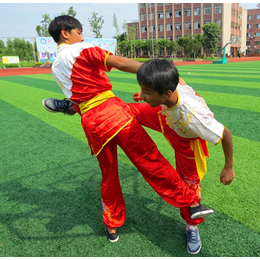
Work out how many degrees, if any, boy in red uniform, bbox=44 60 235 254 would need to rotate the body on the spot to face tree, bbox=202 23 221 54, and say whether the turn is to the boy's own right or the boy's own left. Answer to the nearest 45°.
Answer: approximately 135° to the boy's own right

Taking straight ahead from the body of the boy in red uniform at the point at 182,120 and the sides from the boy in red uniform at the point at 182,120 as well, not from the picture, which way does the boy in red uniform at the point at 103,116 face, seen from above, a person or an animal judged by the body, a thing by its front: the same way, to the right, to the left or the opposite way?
the opposite way

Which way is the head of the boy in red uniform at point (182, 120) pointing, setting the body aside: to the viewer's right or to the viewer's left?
to the viewer's left

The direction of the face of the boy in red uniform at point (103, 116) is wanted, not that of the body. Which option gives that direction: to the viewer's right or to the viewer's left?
to the viewer's right

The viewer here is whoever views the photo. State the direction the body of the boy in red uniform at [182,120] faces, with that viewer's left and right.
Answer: facing the viewer and to the left of the viewer
